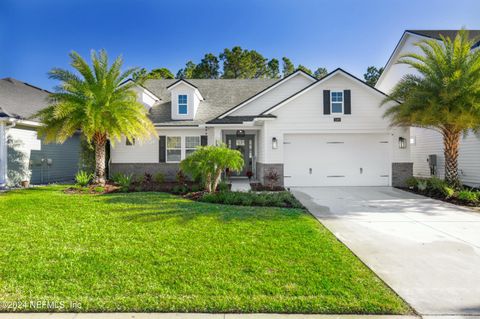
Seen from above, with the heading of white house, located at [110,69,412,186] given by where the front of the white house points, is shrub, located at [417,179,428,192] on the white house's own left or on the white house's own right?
on the white house's own left

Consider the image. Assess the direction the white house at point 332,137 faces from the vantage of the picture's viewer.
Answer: facing the viewer

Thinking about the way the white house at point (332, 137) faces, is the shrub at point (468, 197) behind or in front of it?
in front

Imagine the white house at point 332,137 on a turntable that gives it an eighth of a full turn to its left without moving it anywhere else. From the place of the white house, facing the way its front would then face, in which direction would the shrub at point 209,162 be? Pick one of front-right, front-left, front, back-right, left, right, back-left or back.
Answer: right

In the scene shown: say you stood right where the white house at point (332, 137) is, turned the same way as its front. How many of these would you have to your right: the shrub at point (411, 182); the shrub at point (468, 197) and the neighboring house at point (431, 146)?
0

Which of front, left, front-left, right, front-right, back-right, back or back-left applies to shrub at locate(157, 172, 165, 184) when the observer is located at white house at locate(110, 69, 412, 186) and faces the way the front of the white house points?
right

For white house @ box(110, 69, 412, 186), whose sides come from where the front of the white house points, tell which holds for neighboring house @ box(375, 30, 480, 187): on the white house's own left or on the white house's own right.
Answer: on the white house's own left

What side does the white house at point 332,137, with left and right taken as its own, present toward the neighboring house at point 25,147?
right

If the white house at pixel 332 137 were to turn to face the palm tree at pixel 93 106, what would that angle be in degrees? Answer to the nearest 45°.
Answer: approximately 90° to its right

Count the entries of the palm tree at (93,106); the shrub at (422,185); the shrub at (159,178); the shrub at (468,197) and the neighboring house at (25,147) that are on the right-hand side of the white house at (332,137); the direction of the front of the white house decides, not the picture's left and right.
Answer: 3

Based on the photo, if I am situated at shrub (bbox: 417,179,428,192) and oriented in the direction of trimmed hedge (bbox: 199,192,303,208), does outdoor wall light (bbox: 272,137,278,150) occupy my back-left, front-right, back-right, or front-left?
front-right

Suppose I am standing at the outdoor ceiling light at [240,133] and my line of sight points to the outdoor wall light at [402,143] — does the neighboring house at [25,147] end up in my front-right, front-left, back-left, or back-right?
back-right
